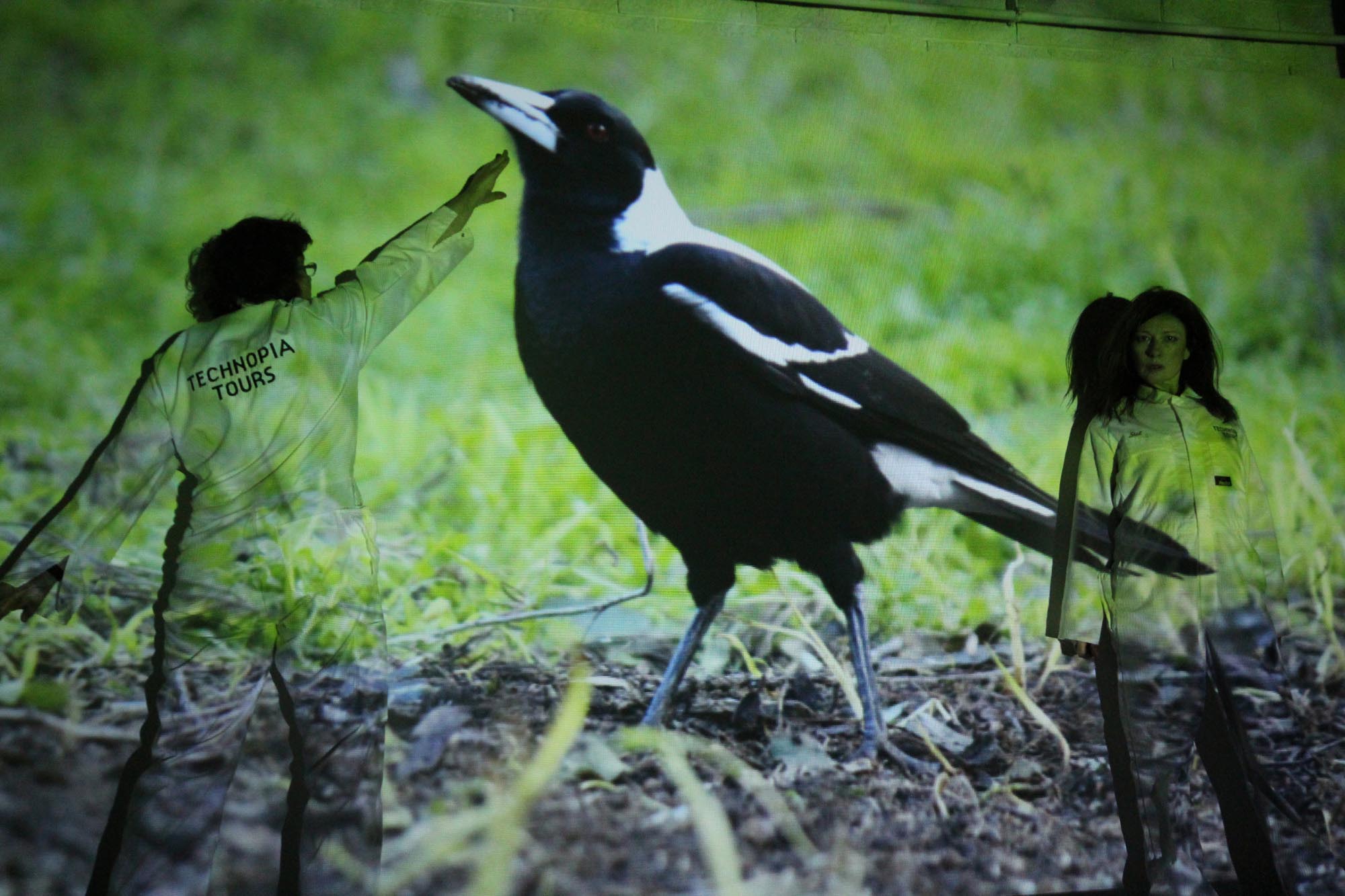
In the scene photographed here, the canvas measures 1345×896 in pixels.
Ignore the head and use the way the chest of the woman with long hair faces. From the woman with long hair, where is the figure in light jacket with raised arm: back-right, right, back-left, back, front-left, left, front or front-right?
front-right

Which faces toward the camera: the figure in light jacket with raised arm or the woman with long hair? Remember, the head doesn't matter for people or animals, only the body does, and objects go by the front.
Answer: the woman with long hair

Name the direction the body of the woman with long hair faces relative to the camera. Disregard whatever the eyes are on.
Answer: toward the camera

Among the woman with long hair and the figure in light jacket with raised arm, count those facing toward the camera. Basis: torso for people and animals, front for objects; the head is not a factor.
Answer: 1

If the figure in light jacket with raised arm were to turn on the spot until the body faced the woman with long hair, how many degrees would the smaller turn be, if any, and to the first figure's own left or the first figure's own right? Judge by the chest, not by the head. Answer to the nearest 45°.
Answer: approximately 90° to the first figure's own right

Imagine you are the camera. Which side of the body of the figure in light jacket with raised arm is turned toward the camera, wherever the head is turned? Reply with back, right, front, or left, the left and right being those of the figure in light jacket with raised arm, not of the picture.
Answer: back
